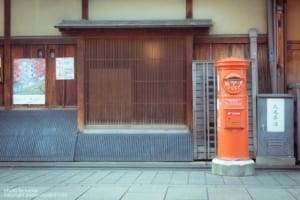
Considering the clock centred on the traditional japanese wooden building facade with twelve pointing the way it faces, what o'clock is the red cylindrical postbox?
The red cylindrical postbox is roughly at 11 o'clock from the traditional japanese wooden building facade.

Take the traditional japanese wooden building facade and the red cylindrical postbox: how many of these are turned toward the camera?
2

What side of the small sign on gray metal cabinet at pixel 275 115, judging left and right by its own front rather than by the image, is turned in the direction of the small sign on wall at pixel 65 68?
right

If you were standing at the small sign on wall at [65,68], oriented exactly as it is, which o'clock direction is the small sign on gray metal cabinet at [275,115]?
the small sign on gray metal cabinet at [275,115] is roughly at 10 o'clock from the small sign on wall at [65,68].

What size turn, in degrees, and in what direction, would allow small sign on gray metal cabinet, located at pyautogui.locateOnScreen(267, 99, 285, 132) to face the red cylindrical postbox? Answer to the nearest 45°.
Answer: approximately 45° to its right

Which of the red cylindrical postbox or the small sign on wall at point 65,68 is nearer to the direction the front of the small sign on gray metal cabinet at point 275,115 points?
the red cylindrical postbox

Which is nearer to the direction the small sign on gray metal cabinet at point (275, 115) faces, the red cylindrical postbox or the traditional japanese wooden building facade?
the red cylindrical postbox

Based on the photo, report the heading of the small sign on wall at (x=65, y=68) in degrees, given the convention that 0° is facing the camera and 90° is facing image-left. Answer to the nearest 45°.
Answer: approximately 0°

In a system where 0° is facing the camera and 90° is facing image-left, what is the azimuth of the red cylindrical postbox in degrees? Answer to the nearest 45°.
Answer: approximately 0°
